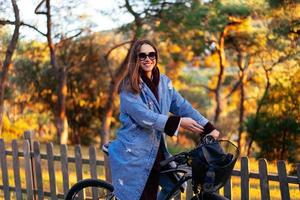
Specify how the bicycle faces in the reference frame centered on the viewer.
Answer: facing to the right of the viewer
